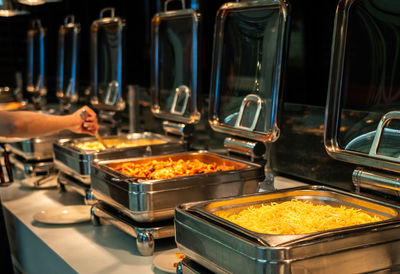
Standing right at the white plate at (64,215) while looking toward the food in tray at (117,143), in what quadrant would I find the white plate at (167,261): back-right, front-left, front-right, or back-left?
back-right

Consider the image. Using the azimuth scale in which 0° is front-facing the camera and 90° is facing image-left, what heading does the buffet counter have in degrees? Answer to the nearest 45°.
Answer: approximately 45°
